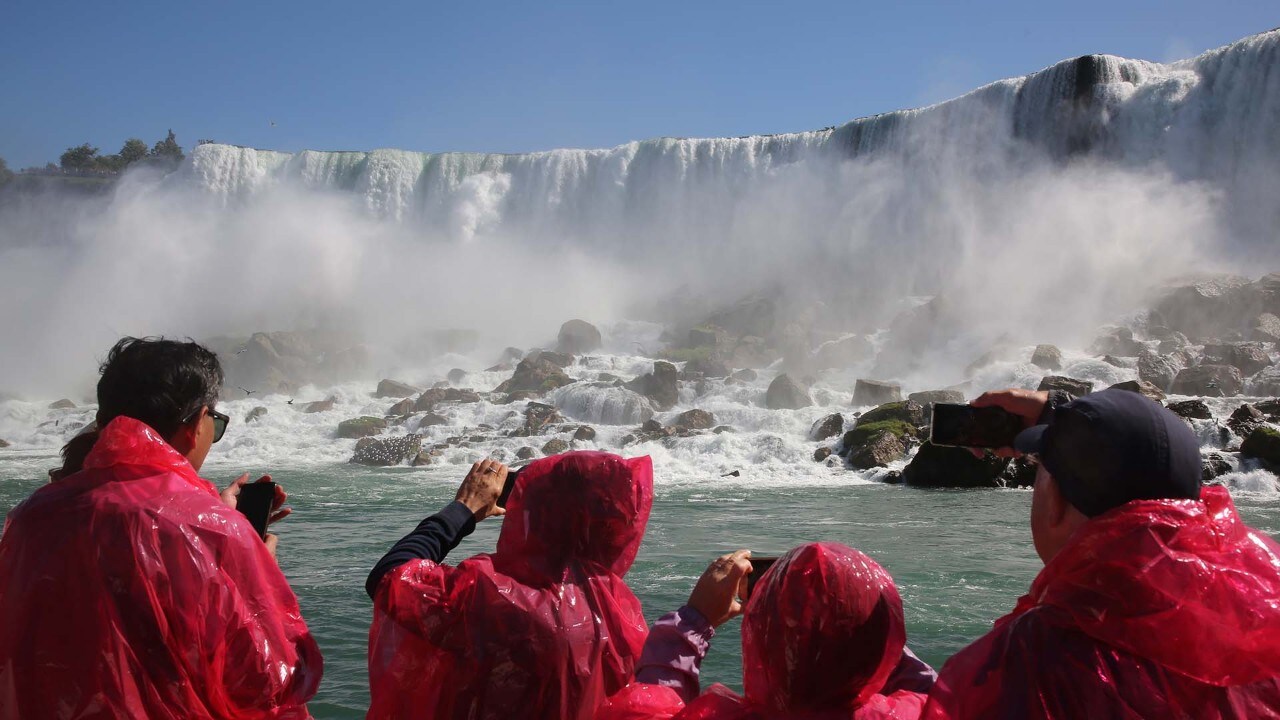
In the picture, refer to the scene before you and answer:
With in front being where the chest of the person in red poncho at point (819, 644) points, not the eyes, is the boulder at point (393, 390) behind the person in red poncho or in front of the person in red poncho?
in front

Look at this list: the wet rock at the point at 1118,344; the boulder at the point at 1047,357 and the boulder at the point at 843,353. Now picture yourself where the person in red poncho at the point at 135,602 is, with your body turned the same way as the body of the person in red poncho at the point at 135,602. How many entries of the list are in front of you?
3

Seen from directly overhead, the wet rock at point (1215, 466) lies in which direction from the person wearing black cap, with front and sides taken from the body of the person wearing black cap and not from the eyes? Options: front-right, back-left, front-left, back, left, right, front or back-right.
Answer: front-right

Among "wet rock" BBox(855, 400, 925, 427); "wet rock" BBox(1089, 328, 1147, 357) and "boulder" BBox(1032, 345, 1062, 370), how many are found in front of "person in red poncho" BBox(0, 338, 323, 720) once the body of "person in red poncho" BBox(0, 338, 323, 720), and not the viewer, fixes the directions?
3

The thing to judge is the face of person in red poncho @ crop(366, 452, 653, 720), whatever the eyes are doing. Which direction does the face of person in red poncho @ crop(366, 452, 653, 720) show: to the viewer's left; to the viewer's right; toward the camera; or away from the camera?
away from the camera

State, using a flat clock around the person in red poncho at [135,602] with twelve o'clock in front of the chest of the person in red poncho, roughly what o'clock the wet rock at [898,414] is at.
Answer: The wet rock is roughly at 12 o'clock from the person in red poncho.

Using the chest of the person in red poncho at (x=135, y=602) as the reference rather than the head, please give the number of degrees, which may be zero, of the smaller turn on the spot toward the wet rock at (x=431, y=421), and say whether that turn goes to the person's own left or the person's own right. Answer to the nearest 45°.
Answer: approximately 45° to the person's own left

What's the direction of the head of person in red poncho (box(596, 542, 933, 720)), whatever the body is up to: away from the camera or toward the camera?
away from the camera

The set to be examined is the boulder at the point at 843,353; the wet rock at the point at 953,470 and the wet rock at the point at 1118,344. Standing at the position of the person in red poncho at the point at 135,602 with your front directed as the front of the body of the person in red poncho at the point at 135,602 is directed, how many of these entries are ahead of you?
3

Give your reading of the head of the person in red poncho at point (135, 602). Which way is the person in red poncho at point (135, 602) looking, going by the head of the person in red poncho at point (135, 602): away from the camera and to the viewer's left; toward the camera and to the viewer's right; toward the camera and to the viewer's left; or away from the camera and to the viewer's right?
away from the camera and to the viewer's right

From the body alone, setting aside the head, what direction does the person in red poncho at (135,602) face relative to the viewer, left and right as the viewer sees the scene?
facing away from the viewer and to the right of the viewer

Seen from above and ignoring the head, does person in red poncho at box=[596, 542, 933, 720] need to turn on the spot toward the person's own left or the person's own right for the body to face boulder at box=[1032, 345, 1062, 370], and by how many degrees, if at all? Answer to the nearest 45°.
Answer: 0° — they already face it

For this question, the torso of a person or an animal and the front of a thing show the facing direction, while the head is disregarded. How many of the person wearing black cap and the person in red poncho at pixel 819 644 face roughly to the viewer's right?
0

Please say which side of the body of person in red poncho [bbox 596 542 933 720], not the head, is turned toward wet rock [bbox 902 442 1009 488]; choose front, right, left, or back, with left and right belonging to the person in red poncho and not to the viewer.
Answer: front

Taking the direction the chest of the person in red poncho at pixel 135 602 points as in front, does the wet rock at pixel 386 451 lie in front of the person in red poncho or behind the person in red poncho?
in front

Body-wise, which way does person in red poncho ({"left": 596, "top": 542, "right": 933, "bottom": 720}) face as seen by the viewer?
away from the camera

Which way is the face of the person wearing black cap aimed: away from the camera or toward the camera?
away from the camera
